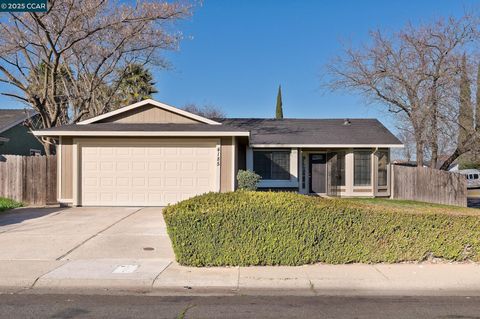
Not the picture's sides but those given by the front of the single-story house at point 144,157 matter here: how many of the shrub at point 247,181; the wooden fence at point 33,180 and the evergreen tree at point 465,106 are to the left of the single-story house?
2

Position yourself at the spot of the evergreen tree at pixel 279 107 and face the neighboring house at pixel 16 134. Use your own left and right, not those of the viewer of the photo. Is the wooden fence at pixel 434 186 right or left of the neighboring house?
left

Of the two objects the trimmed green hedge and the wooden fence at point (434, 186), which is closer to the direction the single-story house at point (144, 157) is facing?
the trimmed green hedge

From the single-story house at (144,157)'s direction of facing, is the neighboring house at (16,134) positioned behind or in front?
behind

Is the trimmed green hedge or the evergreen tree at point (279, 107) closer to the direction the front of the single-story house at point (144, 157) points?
the trimmed green hedge

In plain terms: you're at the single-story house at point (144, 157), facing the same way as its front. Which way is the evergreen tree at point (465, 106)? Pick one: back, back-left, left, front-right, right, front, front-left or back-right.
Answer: left

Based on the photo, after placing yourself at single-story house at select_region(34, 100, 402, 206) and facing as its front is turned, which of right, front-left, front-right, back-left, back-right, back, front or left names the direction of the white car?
back-left

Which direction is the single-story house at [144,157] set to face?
toward the camera

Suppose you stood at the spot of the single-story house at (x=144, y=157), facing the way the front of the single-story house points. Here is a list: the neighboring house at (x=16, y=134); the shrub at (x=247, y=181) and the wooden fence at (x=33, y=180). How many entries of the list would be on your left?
1

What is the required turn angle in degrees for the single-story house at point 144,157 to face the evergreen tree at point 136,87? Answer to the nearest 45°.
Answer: approximately 180°

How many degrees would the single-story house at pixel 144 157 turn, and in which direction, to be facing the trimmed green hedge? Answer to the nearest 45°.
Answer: approximately 45° to its left

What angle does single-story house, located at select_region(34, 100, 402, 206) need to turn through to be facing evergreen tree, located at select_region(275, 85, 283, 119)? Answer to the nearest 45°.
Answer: approximately 180°
